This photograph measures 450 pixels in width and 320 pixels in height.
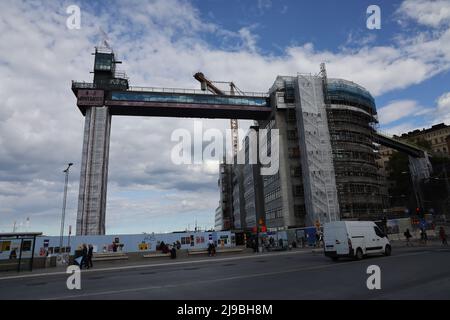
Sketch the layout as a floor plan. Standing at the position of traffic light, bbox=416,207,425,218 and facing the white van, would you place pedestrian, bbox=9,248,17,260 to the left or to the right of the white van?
right

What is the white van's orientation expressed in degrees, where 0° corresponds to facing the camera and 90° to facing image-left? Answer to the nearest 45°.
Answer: approximately 225°

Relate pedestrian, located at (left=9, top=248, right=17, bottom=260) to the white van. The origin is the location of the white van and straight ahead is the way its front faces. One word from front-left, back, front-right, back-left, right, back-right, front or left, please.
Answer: back-left

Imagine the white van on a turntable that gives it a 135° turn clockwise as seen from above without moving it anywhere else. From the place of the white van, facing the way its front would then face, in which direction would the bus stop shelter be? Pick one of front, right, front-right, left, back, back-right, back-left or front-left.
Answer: right

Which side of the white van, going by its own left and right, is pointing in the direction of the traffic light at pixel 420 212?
front
